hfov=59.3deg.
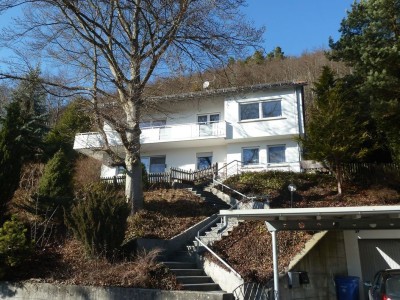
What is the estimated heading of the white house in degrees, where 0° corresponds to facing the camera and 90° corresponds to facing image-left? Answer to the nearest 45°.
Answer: approximately 0°

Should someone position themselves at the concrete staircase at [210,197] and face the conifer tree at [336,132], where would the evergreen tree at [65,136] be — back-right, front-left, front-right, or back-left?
back-left

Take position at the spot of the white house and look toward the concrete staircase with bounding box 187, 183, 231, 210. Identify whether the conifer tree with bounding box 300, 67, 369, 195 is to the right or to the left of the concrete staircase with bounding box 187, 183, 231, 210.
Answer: left

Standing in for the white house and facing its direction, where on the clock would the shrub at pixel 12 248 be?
The shrub is roughly at 1 o'clock from the white house.
